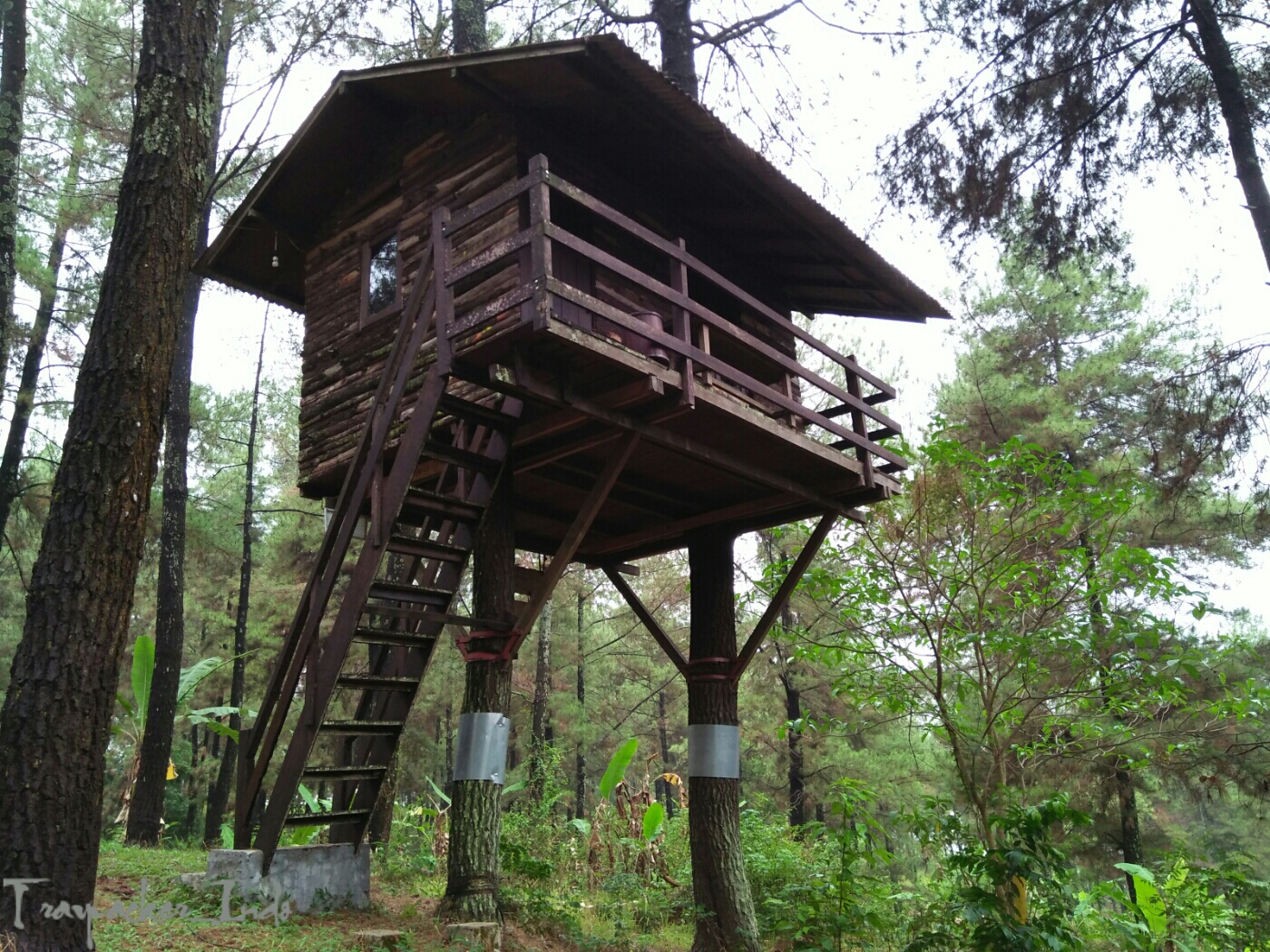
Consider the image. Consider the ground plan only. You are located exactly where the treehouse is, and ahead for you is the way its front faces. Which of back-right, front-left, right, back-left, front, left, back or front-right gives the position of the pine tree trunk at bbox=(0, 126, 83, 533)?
back

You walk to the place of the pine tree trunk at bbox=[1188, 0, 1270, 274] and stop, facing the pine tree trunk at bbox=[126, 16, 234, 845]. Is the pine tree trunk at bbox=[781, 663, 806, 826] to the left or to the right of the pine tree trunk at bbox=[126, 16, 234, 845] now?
right

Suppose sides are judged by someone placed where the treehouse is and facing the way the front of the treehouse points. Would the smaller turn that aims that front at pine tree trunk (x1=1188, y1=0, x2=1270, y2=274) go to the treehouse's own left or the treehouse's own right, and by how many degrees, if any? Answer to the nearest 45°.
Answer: approximately 45° to the treehouse's own left

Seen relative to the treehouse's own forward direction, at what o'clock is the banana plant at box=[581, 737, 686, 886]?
The banana plant is roughly at 8 o'clock from the treehouse.

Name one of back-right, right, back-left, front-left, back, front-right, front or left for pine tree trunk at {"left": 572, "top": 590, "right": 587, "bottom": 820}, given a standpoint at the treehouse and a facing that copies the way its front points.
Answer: back-left

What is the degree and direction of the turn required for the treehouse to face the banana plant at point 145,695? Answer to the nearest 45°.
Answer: approximately 180°

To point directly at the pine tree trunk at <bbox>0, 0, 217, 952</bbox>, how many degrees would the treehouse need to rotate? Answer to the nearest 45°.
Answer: approximately 90° to its right

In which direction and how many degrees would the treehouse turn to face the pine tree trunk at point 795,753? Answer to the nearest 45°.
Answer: approximately 135° to its left

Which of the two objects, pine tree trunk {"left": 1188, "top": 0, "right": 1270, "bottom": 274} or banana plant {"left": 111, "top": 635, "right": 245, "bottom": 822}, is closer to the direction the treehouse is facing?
the pine tree trunk

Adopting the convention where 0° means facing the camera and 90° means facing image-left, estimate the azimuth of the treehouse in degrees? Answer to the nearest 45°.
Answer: approximately 315°
